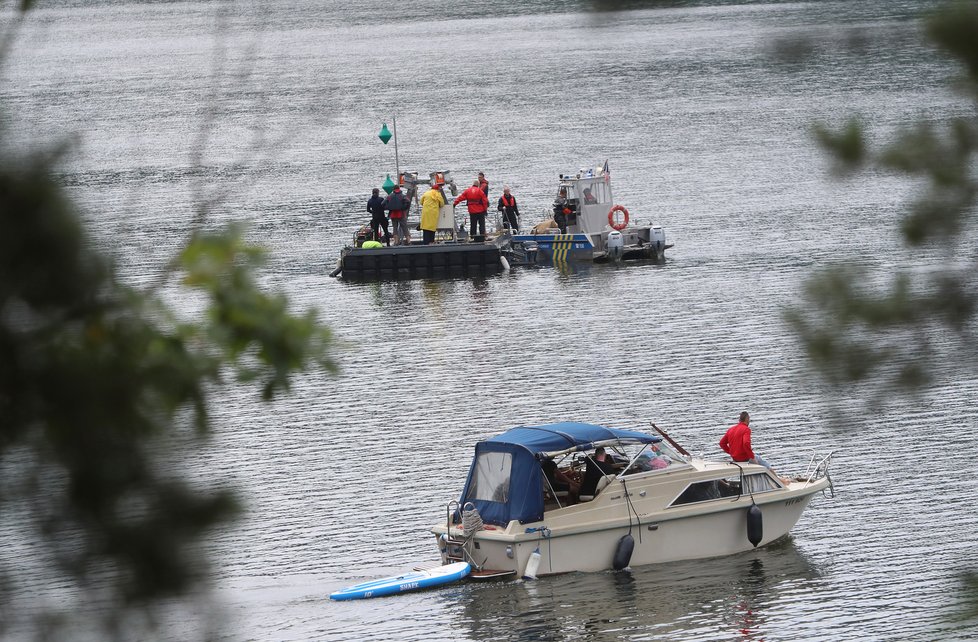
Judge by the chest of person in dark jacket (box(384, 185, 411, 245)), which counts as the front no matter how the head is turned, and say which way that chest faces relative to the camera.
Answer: away from the camera

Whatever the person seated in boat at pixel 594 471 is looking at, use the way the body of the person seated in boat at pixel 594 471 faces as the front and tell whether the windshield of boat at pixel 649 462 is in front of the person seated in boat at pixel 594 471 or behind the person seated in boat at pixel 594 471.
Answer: in front

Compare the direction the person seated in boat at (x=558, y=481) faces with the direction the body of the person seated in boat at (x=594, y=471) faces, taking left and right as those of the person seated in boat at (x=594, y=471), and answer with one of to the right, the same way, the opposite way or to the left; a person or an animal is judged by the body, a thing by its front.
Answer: the same way

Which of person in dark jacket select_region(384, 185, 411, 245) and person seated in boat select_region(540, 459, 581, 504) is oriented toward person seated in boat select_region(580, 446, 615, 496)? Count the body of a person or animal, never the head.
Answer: person seated in boat select_region(540, 459, 581, 504)

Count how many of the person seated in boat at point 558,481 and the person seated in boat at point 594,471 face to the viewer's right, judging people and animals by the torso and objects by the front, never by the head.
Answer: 2

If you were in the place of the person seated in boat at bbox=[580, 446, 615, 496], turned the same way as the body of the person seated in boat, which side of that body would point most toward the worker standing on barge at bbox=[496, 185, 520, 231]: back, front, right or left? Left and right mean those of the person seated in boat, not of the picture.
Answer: left

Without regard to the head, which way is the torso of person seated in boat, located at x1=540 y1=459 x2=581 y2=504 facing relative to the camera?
to the viewer's right

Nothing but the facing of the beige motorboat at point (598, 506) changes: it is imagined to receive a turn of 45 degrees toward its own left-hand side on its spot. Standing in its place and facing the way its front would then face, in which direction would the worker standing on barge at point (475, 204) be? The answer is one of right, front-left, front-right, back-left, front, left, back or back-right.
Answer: front

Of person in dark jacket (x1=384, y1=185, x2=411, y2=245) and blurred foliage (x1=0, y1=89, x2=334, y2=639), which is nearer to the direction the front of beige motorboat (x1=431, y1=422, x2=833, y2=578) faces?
the person in dark jacket

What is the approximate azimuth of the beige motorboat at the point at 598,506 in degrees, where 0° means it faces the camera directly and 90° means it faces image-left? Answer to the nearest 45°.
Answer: approximately 225°

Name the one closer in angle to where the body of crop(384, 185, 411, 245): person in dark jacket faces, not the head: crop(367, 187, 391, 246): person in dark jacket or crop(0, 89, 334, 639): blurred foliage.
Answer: the person in dark jacket

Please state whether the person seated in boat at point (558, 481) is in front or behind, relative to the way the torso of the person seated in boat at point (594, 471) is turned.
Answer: behind

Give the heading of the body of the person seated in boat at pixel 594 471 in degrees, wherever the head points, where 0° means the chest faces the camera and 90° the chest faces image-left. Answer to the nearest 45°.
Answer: approximately 270°

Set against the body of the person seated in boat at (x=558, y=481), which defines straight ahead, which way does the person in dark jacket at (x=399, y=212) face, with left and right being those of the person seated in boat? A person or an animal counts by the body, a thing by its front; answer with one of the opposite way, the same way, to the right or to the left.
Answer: to the left

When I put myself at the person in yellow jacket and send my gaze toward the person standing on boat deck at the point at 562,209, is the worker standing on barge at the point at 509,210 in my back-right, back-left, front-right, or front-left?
front-left
